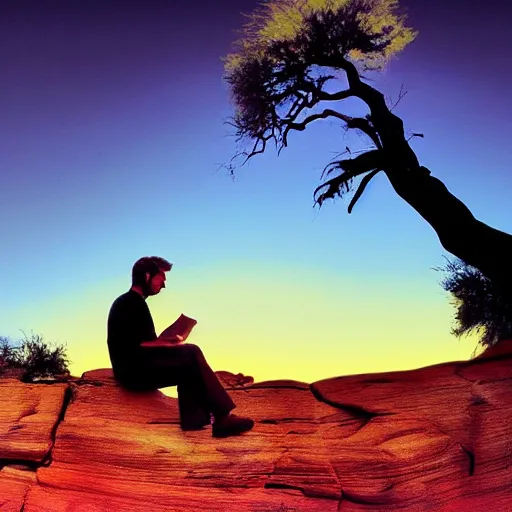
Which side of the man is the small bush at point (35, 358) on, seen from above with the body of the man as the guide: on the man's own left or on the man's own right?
on the man's own left

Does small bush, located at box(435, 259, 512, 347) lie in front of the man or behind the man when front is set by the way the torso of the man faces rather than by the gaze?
in front

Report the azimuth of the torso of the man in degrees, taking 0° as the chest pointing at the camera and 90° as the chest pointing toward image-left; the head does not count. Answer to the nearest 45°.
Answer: approximately 270°

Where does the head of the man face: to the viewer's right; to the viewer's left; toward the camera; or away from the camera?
to the viewer's right
